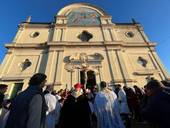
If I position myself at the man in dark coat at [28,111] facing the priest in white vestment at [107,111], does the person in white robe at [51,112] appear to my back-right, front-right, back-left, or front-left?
front-left

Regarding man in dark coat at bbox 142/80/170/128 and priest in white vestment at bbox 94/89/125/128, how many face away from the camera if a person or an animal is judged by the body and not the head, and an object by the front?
1

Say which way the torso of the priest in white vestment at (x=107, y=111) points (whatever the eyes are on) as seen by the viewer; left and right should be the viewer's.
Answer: facing away from the viewer

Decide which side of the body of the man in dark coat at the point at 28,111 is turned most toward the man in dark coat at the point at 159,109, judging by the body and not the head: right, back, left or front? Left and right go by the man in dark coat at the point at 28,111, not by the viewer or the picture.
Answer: right

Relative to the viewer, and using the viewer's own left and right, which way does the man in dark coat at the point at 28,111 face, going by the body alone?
facing away from the viewer and to the right of the viewer

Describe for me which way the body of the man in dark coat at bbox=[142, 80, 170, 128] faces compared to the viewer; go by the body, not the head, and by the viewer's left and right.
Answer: facing to the left of the viewer

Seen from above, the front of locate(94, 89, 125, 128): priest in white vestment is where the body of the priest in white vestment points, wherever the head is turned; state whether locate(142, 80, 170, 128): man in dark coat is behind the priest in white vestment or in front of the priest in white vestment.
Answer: behind
